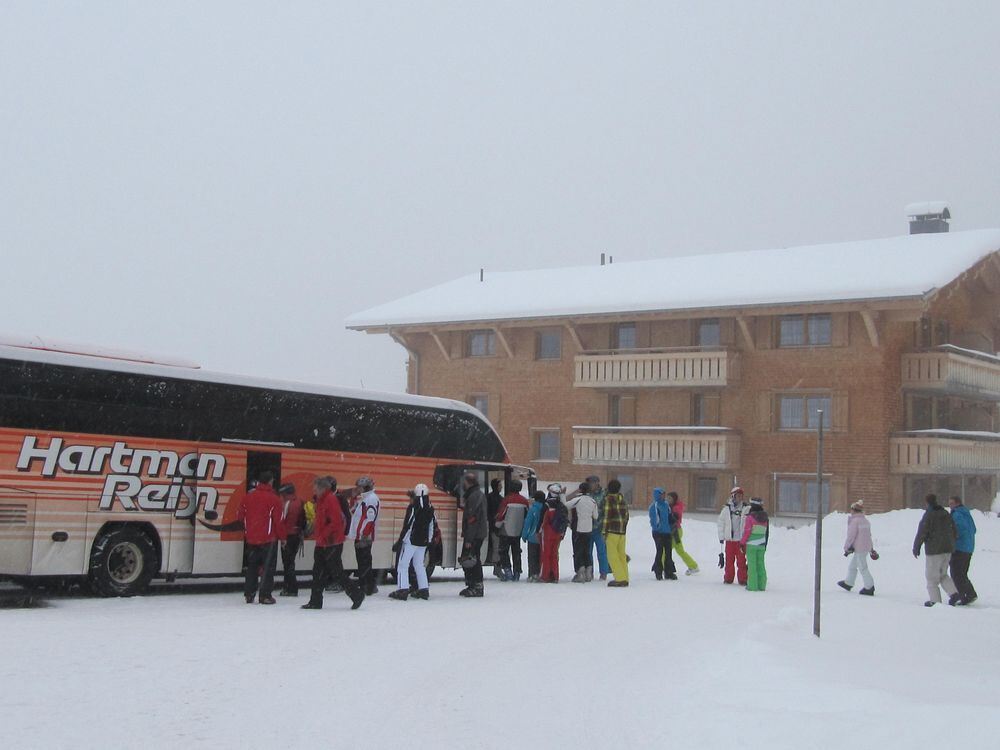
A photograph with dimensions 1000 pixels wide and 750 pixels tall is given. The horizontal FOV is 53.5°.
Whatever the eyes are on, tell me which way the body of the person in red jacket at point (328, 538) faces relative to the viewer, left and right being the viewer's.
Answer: facing to the left of the viewer

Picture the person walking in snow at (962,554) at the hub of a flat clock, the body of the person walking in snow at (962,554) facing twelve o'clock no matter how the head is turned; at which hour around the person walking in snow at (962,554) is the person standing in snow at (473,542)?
the person standing in snow at (473,542) is roughly at 11 o'clock from the person walking in snow at (962,554).

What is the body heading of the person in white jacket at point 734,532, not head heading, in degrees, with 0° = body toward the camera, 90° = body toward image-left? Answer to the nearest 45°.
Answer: approximately 0°

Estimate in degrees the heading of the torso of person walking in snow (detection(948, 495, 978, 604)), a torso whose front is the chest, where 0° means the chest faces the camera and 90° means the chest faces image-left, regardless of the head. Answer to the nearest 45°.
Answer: approximately 90°

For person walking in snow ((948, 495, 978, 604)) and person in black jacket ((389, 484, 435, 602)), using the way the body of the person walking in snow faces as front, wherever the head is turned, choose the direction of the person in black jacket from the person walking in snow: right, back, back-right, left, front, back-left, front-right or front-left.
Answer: front-left

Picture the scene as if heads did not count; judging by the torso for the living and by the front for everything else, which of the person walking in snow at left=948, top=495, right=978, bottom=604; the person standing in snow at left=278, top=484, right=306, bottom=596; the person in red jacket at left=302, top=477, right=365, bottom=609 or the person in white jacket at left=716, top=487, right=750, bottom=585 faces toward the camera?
the person in white jacket

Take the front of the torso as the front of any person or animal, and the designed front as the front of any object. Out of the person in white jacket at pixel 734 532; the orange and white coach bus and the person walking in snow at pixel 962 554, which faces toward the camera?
the person in white jacket

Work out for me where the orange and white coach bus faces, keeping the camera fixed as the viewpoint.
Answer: facing away from the viewer and to the right of the viewer

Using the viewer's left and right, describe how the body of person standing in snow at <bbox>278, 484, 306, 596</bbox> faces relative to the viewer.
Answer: facing to the left of the viewer
